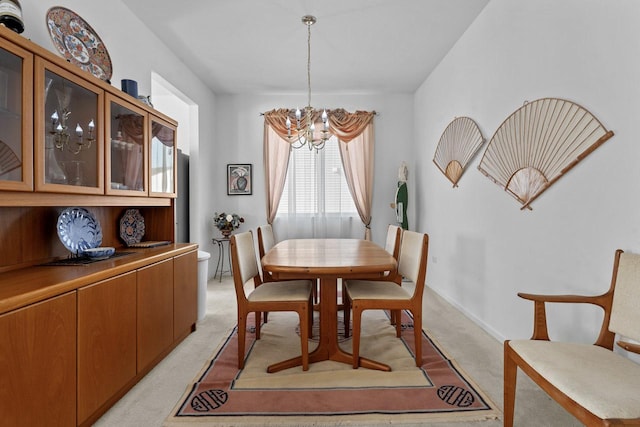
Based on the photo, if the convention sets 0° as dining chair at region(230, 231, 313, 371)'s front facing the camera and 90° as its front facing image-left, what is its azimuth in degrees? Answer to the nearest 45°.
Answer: approximately 270°

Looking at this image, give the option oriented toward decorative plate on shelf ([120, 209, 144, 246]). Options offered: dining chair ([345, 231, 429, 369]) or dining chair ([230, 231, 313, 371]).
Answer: dining chair ([345, 231, 429, 369])

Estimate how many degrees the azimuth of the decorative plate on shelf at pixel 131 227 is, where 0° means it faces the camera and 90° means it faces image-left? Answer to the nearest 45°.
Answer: approximately 315°

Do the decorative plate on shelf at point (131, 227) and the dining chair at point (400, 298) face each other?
yes

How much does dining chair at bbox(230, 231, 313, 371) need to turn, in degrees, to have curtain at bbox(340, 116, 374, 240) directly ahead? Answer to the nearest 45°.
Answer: approximately 45° to its left

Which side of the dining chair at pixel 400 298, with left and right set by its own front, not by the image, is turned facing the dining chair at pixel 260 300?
front

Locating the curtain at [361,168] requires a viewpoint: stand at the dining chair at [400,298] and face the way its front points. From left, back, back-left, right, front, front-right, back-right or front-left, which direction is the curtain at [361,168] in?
right

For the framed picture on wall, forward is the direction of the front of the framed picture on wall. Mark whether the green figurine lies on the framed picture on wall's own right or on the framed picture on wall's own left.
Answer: on the framed picture on wall's own left

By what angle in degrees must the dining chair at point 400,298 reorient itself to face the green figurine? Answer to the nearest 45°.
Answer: approximately 90° to its right

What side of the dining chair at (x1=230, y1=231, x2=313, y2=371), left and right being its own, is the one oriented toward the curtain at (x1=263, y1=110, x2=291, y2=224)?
left

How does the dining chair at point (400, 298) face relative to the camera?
to the viewer's left

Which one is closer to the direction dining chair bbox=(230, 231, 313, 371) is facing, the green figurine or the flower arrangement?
the green figurine

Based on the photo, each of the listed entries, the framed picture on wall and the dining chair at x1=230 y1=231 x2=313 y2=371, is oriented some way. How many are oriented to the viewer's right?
1
